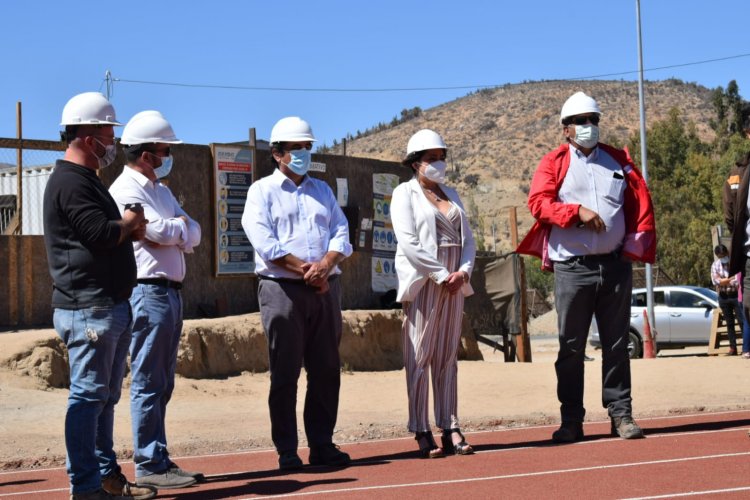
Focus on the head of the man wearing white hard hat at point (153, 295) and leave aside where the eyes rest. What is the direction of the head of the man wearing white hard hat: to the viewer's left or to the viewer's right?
to the viewer's right

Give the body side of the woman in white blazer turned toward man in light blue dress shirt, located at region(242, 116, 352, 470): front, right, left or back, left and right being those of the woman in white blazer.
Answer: right

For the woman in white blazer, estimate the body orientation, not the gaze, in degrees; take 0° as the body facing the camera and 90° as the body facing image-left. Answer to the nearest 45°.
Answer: approximately 315°

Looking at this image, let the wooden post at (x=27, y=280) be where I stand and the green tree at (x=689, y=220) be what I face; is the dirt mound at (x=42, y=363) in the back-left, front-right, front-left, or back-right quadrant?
back-right

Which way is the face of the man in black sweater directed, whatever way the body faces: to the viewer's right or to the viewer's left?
to the viewer's right

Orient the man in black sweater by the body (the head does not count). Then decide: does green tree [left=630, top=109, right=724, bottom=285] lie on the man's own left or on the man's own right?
on the man's own left

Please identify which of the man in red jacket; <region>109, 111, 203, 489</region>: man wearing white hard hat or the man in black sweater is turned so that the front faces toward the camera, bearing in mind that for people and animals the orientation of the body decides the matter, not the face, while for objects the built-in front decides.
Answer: the man in red jacket

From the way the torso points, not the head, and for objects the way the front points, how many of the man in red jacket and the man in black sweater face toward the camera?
1

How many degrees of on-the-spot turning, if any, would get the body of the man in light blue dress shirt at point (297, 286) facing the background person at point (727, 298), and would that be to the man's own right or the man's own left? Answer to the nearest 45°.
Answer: approximately 90° to the man's own left

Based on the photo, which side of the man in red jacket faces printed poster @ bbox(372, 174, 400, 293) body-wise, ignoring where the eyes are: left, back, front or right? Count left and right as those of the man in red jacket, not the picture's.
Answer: back

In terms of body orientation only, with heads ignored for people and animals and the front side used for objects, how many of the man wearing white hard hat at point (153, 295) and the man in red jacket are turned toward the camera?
1

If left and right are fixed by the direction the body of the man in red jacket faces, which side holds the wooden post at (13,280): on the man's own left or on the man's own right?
on the man's own right

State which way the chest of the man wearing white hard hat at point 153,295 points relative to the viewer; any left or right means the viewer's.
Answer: facing to the right of the viewer

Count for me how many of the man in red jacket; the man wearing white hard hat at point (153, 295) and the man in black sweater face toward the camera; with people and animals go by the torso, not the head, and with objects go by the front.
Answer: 1

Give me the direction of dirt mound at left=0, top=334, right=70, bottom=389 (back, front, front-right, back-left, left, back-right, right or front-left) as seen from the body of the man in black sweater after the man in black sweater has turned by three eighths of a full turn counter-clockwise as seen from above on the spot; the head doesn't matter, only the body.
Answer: front-right
